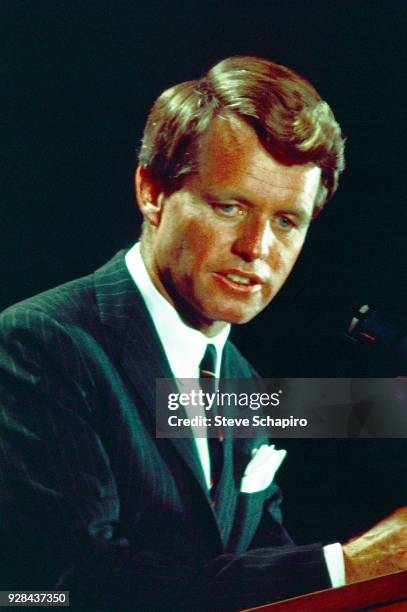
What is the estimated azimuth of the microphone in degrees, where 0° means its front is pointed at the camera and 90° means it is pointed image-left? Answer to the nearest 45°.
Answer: approximately 90°

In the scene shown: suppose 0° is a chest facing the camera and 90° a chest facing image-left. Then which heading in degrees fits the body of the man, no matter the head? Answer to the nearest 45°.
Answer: approximately 315°

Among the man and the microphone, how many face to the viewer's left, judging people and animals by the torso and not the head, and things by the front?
1
